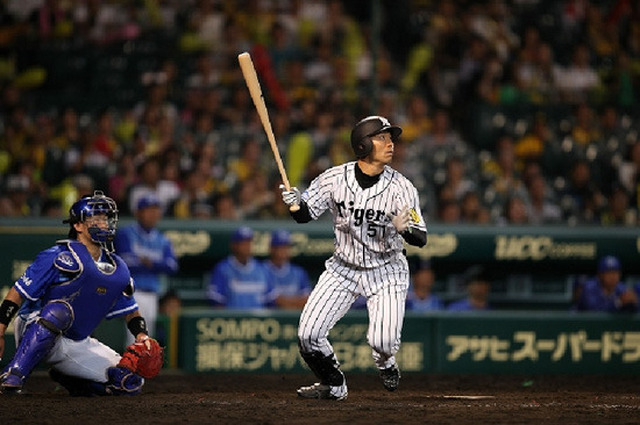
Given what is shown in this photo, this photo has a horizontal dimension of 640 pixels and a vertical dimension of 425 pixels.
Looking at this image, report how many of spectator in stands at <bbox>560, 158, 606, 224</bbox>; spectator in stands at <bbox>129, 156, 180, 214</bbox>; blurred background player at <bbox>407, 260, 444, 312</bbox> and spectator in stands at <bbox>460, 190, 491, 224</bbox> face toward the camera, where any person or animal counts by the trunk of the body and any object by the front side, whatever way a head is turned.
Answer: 4

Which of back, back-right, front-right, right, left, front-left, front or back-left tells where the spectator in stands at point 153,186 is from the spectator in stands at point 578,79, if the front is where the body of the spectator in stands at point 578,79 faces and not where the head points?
front-right

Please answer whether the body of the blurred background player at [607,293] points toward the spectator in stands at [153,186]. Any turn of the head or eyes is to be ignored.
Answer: no

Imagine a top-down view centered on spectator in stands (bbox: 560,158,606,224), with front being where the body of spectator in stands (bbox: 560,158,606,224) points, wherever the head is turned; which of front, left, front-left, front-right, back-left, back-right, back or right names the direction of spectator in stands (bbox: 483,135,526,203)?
right

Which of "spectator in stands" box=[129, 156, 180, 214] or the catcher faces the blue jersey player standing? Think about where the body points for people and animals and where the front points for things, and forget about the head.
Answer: the spectator in stands

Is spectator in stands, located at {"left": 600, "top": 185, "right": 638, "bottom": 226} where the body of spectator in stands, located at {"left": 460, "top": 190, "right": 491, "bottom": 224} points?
no

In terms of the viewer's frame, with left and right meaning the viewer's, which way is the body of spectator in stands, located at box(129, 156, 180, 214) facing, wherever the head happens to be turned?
facing the viewer

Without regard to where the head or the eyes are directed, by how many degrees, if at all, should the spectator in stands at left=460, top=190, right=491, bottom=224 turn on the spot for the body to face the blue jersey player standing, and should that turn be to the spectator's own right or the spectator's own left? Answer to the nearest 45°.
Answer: approximately 45° to the spectator's own right

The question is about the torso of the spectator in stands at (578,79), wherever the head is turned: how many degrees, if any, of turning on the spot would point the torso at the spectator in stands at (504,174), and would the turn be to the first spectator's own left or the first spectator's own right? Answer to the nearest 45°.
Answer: approximately 45° to the first spectator's own right

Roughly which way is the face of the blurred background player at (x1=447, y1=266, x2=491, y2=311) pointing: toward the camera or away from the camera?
toward the camera

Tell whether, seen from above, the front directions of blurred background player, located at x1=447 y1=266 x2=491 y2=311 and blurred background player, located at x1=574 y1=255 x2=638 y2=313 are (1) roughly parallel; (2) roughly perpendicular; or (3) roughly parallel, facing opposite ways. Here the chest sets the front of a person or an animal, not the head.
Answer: roughly parallel

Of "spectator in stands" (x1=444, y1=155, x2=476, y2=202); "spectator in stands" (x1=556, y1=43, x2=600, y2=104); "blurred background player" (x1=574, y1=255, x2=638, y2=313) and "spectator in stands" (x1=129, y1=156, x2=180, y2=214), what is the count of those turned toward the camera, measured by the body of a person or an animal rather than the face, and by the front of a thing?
4

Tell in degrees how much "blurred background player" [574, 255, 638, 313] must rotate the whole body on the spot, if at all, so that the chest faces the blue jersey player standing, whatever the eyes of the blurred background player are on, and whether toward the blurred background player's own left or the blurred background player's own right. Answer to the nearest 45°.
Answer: approximately 45° to the blurred background player's own right

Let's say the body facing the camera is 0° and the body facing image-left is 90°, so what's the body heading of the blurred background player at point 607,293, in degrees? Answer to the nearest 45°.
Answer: approximately 0°

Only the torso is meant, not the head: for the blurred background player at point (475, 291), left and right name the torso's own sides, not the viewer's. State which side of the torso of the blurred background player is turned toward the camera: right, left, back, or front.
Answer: front

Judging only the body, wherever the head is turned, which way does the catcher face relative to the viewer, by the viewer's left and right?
facing the viewer and to the right of the viewer

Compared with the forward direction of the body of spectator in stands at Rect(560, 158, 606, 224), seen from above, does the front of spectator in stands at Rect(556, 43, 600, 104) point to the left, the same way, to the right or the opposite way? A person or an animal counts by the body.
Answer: the same way

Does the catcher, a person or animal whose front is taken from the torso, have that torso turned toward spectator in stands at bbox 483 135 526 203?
no
